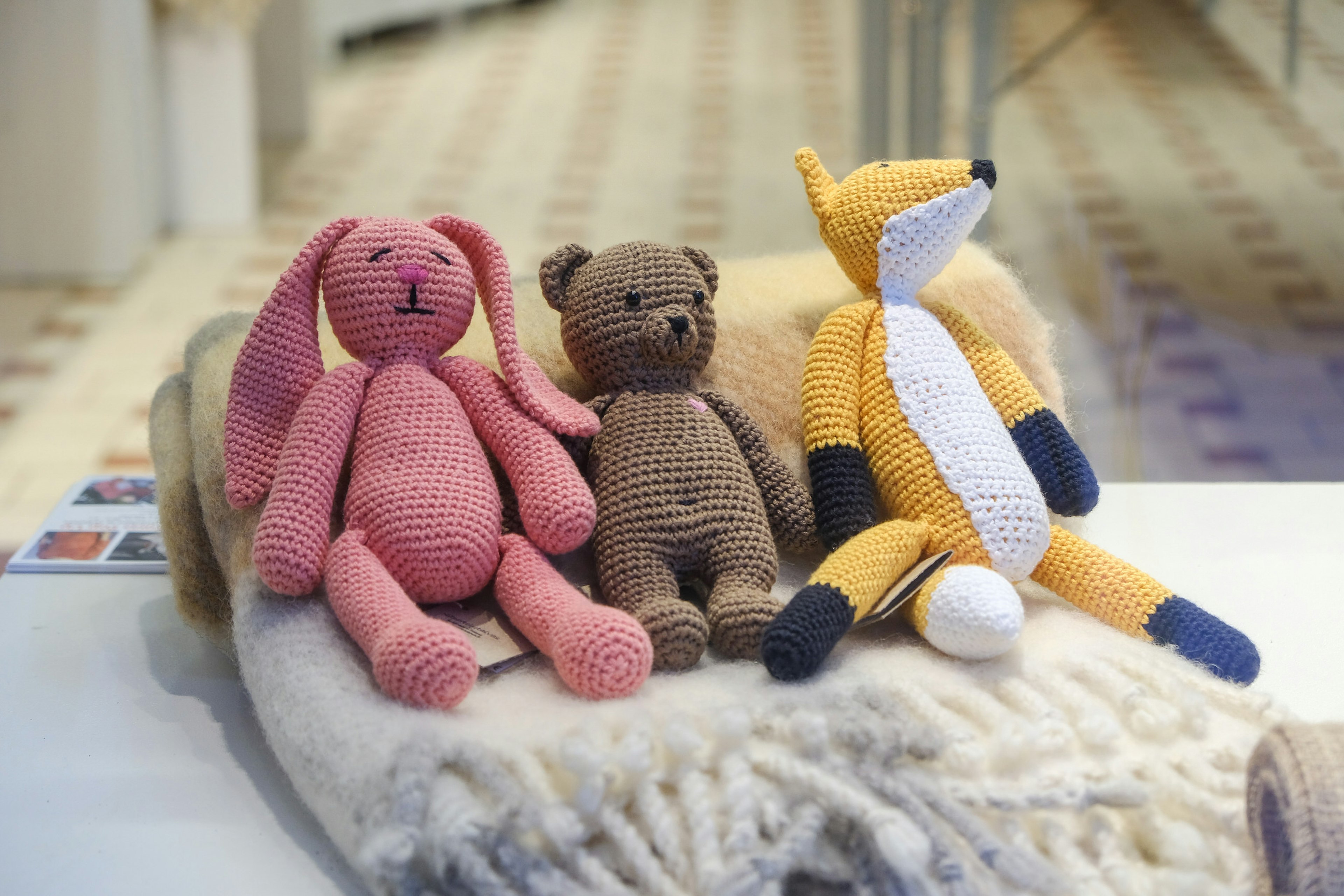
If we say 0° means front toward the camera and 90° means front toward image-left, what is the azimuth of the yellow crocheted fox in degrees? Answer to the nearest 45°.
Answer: approximately 315°
